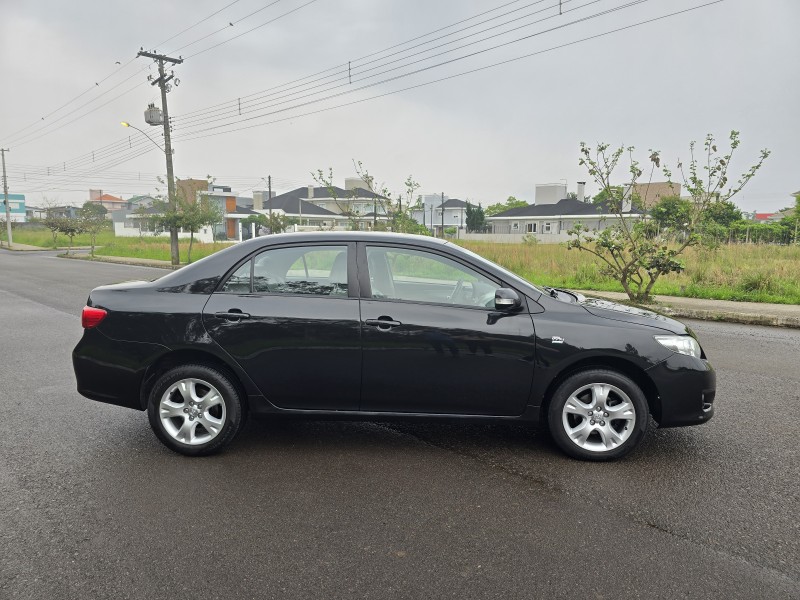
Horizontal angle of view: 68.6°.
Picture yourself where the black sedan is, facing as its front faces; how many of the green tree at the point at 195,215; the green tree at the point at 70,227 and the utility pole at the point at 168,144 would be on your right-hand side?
0

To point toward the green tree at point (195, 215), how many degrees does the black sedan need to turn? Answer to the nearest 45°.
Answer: approximately 90° to its left

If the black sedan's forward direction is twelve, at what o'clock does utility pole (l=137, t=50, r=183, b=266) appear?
The utility pole is roughly at 8 o'clock from the black sedan.

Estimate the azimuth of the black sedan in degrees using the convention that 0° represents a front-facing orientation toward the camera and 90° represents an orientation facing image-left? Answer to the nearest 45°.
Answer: approximately 270°

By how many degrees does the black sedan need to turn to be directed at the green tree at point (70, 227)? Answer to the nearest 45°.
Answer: approximately 135° to its left

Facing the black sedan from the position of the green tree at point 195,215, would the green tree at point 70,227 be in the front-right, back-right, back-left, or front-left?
back-right
